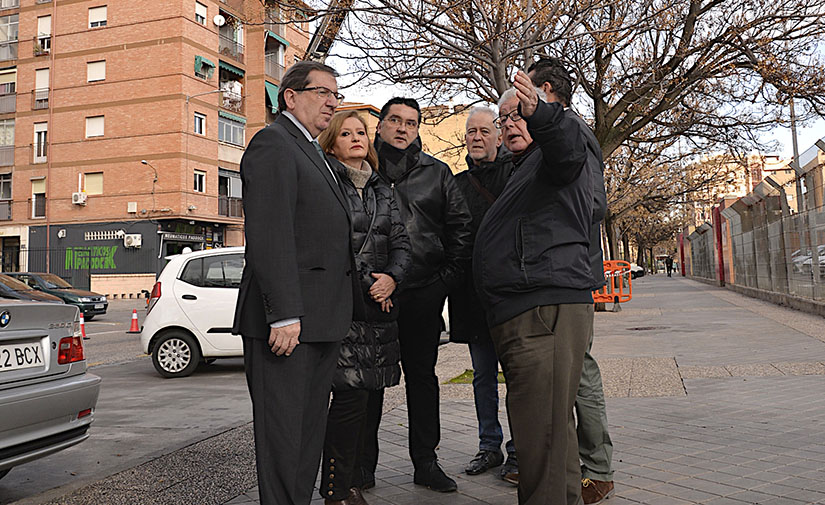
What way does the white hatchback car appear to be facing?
to the viewer's right

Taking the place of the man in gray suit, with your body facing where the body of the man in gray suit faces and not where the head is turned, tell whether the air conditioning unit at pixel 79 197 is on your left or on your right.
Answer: on your left

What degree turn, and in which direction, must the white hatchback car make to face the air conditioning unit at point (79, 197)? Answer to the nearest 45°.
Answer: approximately 90° to its left

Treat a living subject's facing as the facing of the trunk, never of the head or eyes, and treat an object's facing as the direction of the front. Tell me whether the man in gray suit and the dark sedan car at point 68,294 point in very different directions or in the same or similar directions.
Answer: same or similar directions

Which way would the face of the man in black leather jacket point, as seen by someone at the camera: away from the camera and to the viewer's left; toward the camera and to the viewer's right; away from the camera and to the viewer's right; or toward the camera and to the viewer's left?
toward the camera and to the viewer's right

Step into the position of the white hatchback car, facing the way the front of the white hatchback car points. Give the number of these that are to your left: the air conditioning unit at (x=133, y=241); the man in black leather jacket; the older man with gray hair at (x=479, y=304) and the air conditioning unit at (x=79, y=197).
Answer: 2

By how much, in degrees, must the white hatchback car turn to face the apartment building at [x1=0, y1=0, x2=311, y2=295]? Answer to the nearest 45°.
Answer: approximately 90° to its left

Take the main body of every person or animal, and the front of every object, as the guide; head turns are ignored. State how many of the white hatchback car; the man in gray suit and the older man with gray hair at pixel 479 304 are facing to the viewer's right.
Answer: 2

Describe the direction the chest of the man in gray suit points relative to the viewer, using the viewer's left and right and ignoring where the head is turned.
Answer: facing to the right of the viewer

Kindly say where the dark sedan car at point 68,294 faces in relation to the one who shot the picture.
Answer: facing the viewer and to the right of the viewer

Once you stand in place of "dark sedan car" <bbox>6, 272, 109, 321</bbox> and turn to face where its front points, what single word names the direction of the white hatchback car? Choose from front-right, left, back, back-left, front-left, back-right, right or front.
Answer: front-right

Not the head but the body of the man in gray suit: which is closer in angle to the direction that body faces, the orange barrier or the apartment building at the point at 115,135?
the orange barrier
